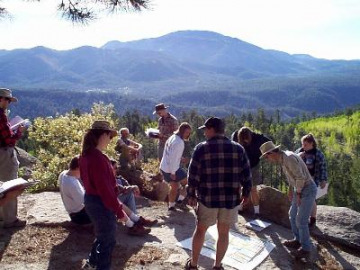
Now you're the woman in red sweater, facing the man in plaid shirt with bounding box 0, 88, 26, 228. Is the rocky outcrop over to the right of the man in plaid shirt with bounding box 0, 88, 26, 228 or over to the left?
right

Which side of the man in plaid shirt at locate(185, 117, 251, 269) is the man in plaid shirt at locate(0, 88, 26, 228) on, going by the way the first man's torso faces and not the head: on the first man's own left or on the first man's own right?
on the first man's own left

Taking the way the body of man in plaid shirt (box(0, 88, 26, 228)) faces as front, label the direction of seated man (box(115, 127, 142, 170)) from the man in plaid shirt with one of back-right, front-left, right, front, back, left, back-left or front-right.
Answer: front-left

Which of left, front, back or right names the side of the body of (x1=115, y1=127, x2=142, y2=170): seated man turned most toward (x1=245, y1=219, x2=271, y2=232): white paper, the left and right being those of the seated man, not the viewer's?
front

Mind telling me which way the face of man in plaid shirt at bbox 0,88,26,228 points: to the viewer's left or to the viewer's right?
to the viewer's right

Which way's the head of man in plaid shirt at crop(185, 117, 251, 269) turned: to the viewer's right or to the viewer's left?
to the viewer's left

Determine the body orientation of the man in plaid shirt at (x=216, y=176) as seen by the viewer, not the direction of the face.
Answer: away from the camera

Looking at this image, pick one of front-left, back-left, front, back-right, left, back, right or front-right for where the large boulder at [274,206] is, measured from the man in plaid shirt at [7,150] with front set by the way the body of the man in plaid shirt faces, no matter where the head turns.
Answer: front

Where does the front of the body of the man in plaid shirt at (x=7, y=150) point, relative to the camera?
to the viewer's right

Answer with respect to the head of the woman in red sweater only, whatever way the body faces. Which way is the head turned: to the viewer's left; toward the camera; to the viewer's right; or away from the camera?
to the viewer's right

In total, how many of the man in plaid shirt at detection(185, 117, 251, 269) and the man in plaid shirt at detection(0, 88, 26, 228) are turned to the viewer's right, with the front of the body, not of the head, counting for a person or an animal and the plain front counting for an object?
1

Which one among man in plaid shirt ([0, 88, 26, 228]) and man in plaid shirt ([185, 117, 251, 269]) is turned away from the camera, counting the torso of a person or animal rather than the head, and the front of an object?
man in plaid shirt ([185, 117, 251, 269])

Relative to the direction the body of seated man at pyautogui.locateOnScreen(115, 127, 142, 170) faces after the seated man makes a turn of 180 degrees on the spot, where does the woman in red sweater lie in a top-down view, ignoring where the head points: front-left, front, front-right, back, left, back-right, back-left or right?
back-left

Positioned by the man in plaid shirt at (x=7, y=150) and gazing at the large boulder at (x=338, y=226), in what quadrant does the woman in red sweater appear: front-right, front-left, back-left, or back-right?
front-right

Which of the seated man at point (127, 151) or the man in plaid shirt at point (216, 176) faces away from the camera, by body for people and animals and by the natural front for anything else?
the man in plaid shirt

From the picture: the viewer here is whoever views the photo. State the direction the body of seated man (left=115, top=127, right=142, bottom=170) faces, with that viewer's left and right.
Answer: facing the viewer and to the right of the viewer

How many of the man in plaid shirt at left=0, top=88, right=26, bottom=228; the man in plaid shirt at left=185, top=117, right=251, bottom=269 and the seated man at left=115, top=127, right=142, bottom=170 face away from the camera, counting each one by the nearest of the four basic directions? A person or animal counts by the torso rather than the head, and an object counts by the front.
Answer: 1
